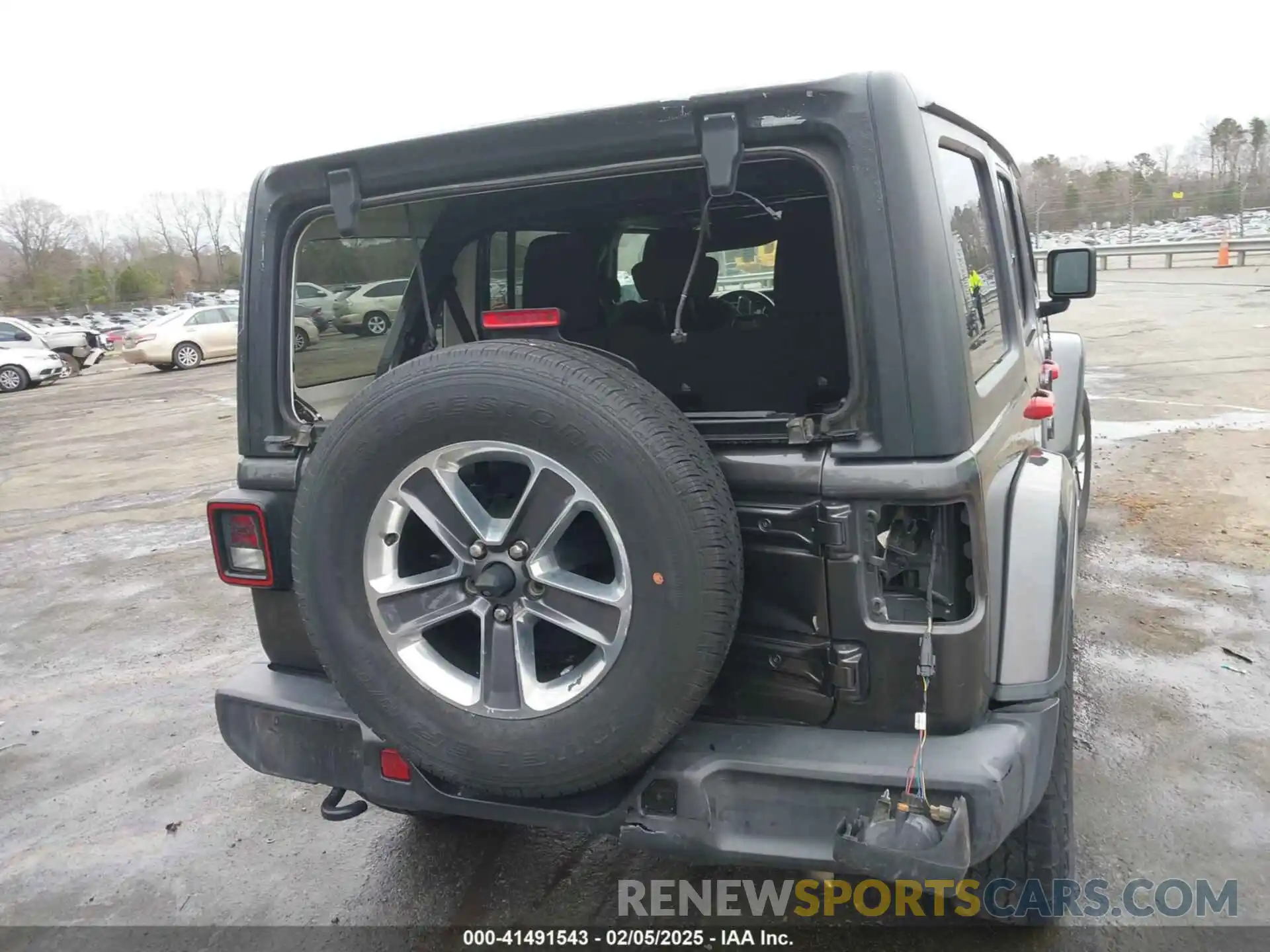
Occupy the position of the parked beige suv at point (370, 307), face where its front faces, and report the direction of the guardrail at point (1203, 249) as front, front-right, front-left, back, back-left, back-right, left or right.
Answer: front

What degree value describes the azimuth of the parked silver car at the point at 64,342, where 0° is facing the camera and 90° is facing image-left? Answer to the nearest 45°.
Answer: approximately 315°

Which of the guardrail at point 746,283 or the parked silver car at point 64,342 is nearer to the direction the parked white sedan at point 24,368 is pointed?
the guardrail

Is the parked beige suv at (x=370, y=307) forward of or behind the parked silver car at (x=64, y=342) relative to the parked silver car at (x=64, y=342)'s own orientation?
forward

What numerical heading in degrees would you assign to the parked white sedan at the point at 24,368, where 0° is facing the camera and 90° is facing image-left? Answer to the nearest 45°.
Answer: approximately 315°

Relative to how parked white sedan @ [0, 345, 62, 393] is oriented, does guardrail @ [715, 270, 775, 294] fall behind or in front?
in front

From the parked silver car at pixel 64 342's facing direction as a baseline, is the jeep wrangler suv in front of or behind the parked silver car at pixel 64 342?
in front

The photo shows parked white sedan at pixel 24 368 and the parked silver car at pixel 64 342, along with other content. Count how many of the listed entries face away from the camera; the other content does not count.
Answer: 0
